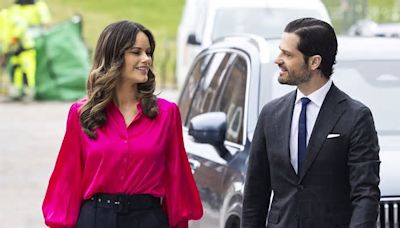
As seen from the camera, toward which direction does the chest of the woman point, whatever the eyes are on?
toward the camera

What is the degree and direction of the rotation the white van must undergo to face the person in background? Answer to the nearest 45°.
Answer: approximately 135° to its right

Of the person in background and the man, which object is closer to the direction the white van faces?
the man

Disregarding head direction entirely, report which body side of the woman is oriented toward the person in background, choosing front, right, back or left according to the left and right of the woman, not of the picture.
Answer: back

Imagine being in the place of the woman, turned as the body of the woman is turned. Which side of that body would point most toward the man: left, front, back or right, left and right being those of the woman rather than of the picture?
left

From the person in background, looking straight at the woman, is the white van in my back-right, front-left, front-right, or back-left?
front-left

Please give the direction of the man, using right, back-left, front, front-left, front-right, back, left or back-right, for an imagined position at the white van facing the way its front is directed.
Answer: front

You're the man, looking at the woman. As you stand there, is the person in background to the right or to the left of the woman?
right

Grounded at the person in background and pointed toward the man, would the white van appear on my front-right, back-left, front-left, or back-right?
front-left

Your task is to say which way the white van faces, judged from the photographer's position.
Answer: facing the viewer

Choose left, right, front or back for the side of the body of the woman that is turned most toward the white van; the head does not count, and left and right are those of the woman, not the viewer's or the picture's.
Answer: back

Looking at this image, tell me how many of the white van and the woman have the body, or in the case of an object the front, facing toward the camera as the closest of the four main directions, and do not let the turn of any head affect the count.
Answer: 2

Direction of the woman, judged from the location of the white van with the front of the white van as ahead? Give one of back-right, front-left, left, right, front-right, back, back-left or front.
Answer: front
